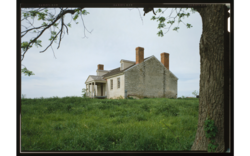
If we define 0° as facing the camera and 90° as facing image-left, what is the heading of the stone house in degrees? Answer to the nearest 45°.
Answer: approximately 45°

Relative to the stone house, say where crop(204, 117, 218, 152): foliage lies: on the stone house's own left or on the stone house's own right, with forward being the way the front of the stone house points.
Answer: on the stone house's own left

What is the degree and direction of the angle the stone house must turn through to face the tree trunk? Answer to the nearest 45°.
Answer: approximately 45° to its left
